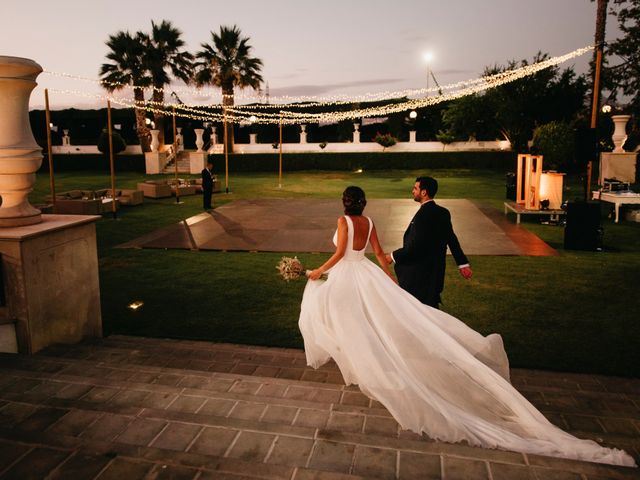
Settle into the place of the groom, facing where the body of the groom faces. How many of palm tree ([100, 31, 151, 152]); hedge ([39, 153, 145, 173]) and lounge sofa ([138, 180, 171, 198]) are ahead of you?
3

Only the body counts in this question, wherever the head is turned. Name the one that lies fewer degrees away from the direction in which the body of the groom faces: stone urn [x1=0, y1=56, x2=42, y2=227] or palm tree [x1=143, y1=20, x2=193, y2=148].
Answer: the palm tree

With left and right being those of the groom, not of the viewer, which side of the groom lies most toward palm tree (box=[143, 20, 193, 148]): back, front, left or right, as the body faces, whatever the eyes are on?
front

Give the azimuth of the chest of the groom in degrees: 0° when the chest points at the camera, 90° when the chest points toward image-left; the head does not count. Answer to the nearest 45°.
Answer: approximately 135°

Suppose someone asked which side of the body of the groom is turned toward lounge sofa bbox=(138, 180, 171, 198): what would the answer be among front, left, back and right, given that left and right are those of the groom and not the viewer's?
front

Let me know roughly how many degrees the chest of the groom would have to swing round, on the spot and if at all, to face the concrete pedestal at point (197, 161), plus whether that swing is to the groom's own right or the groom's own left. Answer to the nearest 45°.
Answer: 0° — they already face it

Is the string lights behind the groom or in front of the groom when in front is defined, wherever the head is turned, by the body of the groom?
in front

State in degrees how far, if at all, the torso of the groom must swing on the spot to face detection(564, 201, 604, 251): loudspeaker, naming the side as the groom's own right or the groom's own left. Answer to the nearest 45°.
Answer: approximately 90° to the groom's own right

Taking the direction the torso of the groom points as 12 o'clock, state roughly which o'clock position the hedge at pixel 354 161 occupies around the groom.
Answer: The hedge is roughly at 1 o'clock from the groom.

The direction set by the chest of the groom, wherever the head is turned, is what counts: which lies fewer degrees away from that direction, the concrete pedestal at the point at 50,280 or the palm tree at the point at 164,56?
the palm tree

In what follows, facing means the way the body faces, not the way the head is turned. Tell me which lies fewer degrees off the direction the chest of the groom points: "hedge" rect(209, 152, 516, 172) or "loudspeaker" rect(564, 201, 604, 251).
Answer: the hedge

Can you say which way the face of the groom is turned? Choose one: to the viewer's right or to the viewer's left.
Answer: to the viewer's left

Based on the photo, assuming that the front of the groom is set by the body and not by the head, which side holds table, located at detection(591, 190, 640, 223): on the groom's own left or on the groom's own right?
on the groom's own right
